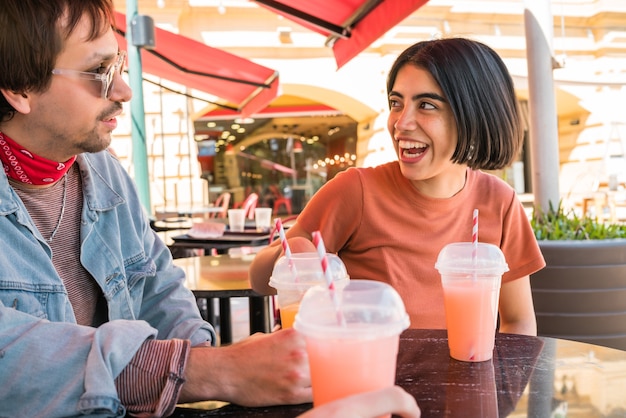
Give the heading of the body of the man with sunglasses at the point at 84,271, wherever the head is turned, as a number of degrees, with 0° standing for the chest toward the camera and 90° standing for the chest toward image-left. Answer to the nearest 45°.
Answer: approximately 315°

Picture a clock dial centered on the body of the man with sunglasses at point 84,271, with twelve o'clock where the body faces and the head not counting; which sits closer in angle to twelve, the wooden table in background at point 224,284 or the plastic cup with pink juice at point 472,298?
the plastic cup with pink juice

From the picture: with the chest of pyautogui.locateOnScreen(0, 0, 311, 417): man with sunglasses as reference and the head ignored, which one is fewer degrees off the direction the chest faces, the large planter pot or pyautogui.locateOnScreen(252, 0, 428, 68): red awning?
the large planter pot

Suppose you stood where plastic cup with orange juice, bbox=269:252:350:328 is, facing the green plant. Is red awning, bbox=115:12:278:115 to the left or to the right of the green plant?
left

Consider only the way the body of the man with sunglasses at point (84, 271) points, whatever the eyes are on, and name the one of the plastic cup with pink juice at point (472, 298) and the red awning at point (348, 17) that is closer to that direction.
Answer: the plastic cup with pink juice

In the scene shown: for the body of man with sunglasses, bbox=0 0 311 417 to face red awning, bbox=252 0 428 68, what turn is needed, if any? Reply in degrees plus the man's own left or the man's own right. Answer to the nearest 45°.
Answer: approximately 90° to the man's own left

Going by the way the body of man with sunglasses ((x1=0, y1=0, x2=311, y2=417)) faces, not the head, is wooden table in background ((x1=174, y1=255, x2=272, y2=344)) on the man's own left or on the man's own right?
on the man's own left

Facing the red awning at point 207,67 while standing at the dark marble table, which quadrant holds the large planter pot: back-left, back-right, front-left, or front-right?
front-right

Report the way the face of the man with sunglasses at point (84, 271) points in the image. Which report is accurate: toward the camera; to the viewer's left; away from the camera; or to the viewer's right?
to the viewer's right
